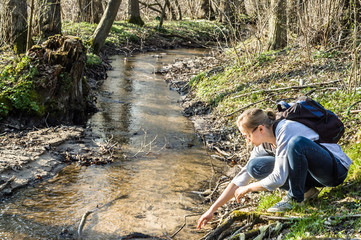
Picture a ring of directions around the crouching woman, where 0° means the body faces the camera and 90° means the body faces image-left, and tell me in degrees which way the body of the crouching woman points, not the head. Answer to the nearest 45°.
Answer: approximately 90°

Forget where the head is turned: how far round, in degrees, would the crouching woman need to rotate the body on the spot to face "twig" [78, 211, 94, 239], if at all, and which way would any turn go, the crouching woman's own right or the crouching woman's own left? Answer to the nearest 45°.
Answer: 0° — they already face it

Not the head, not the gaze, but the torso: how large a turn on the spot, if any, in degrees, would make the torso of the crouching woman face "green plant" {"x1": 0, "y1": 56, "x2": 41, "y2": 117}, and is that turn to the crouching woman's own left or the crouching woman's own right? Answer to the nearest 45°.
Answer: approximately 45° to the crouching woman's own right

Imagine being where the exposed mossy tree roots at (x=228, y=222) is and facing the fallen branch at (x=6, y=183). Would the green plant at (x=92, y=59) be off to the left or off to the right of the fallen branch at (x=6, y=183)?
right

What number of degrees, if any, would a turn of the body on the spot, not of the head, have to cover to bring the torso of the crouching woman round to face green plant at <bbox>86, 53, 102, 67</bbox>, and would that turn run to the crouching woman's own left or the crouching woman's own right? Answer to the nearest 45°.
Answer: approximately 45° to the crouching woman's own right

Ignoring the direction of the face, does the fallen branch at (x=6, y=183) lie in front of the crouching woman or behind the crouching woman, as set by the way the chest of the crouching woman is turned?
in front
